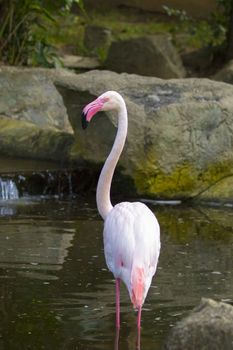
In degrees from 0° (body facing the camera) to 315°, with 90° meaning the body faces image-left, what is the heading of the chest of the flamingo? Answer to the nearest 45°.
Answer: approximately 135°

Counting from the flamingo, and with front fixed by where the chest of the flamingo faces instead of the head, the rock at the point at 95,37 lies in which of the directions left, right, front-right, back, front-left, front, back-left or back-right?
front-right

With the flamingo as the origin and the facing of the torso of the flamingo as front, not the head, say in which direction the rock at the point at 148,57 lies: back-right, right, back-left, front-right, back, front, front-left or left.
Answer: front-right

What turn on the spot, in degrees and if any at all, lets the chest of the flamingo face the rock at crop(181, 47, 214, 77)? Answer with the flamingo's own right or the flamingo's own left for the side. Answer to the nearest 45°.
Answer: approximately 45° to the flamingo's own right
